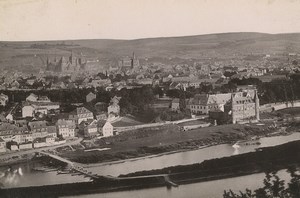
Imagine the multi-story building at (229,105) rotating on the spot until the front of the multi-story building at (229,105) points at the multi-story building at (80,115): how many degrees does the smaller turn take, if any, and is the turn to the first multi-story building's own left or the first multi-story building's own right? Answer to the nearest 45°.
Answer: approximately 90° to the first multi-story building's own right

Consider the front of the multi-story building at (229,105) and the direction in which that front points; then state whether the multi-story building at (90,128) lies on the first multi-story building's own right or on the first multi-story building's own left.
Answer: on the first multi-story building's own right

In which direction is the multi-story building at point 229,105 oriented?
toward the camera

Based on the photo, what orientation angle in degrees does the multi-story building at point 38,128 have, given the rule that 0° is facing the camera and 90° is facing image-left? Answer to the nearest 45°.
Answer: approximately 0°

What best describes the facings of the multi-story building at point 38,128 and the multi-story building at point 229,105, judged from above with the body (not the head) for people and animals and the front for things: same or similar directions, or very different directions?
same or similar directions

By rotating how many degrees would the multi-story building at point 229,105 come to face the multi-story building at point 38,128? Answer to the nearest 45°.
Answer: approximately 90° to its right

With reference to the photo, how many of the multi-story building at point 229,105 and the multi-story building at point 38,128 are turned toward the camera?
2

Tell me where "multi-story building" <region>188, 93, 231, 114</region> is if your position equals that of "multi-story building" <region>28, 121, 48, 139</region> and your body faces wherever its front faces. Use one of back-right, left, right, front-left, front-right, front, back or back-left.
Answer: left
